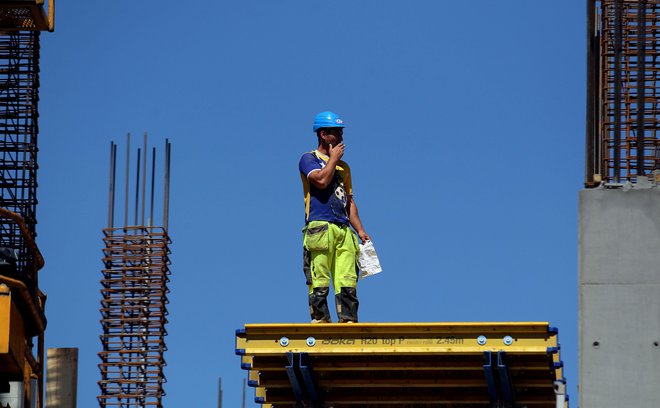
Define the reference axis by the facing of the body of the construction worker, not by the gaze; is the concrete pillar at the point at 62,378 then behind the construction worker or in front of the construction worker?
behind

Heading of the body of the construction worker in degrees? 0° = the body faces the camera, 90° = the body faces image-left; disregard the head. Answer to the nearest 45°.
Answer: approximately 315°
